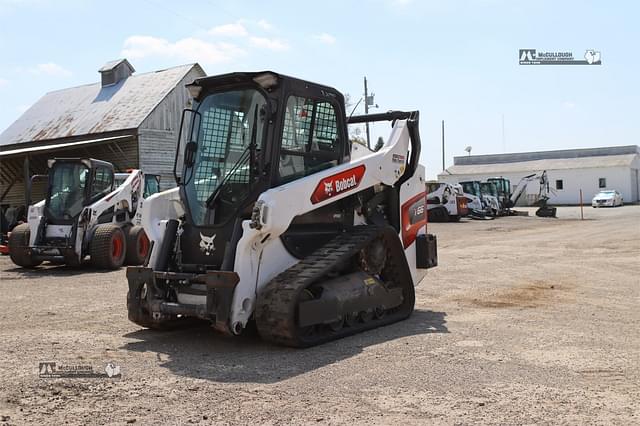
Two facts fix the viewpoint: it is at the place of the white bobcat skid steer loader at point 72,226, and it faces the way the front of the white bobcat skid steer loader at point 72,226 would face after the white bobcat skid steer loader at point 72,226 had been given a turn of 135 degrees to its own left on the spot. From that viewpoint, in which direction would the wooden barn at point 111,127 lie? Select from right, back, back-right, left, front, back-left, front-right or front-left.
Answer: left

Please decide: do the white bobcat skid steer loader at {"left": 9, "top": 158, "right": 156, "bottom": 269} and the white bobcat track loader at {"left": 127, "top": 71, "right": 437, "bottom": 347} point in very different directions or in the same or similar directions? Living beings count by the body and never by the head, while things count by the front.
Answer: same or similar directions

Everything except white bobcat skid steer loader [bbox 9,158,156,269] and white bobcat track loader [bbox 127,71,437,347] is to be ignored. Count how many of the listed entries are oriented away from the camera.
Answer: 0

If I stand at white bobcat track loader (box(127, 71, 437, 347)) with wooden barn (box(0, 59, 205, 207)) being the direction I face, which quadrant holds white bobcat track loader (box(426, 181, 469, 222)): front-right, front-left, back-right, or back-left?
front-right

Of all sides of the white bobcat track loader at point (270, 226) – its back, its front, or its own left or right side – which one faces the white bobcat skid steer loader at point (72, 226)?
right

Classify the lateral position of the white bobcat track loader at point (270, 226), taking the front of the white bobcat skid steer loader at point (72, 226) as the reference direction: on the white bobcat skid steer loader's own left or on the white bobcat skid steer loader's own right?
on the white bobcat skid steer loader's own left

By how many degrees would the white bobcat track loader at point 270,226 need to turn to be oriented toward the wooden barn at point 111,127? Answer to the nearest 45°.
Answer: approximately 135° to its right

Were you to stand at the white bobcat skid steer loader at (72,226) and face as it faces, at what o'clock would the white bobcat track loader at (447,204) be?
the white bobcat track loader at (447,204) is roughly at 6 o'clock from the white bobcat skid steer loader at (72,226).

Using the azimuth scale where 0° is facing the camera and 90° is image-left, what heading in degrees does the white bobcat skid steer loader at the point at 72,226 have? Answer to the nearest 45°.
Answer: approximately 45°

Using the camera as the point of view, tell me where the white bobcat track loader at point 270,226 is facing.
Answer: facing the viewer and to the left of the viewer
